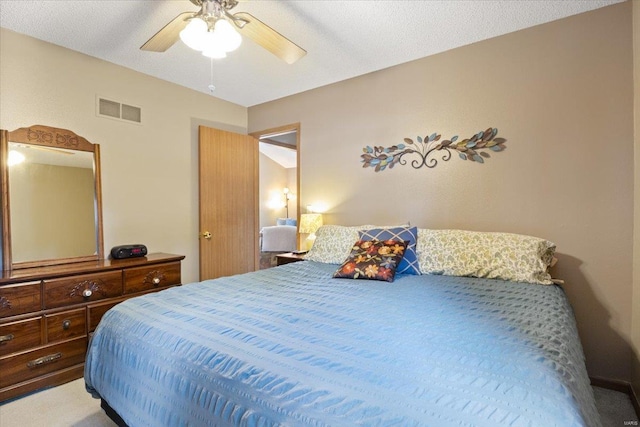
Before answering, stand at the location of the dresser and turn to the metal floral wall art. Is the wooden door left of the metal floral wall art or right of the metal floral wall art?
left

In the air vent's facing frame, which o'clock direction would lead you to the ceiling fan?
The ceiling fan is roughly at 1 o'clock from the air vent.

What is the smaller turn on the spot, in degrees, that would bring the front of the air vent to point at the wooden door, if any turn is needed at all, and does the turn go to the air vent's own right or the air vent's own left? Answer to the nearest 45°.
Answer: approximately 45° to the air vent's own left

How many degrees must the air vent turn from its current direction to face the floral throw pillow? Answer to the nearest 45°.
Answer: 0° — it already faces it

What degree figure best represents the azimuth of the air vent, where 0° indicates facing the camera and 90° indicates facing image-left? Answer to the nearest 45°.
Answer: approximately 315°
